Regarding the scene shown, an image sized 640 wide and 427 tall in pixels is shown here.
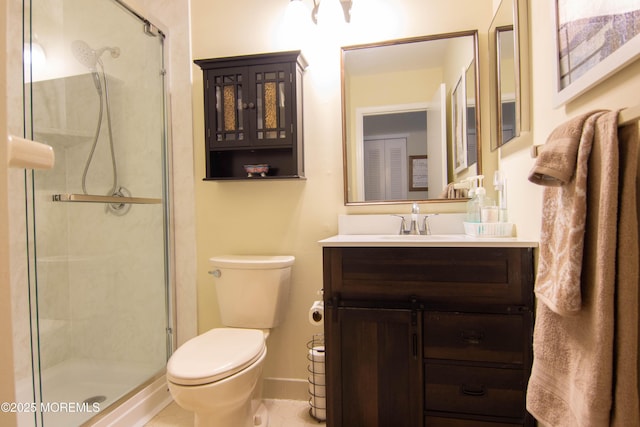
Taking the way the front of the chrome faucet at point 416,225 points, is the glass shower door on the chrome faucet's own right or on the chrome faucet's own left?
on the chrome faucet's own right

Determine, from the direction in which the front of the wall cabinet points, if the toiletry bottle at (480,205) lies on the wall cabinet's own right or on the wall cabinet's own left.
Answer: on the wall cabinet's own left

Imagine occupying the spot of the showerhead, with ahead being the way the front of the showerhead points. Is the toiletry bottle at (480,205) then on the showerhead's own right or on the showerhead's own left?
on the showerhead's own left

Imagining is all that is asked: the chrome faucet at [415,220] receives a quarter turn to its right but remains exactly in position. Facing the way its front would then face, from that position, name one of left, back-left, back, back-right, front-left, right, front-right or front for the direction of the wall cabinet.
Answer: front

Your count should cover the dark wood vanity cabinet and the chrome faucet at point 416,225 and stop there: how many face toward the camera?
2

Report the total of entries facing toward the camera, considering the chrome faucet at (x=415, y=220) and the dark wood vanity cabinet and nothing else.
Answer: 2

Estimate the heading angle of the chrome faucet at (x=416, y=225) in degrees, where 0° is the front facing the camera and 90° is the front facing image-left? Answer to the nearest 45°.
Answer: approximately 0°
